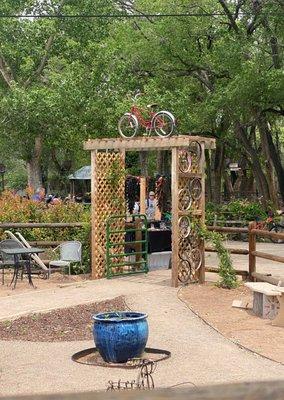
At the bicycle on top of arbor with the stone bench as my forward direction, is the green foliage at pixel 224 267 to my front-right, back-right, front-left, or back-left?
front-left

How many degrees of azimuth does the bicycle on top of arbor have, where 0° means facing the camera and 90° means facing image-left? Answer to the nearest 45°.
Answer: approximately 90°

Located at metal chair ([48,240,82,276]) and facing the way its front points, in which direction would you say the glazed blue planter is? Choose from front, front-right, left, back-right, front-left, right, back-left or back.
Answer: front-left

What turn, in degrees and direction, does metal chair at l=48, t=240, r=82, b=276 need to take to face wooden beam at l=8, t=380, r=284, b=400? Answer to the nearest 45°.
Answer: approximately 45° to its left

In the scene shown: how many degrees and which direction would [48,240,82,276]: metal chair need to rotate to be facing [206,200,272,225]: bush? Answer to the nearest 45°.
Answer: approximately 180°

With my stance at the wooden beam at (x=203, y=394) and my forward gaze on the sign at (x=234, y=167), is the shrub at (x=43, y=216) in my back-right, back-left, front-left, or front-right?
front-left

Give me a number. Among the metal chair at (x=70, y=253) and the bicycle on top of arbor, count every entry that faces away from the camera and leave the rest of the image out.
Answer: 0

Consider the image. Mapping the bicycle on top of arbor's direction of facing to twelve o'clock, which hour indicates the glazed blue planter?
The glazed blue planter is roughly at 9 o'clock from the bicycle on top of arbor.

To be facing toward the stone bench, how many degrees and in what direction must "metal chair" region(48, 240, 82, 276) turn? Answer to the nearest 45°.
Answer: approximately 90° to its left

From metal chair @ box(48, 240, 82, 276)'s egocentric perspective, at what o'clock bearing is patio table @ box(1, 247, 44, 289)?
The patio table is roughly at 12 o'clock from the metal chair.
